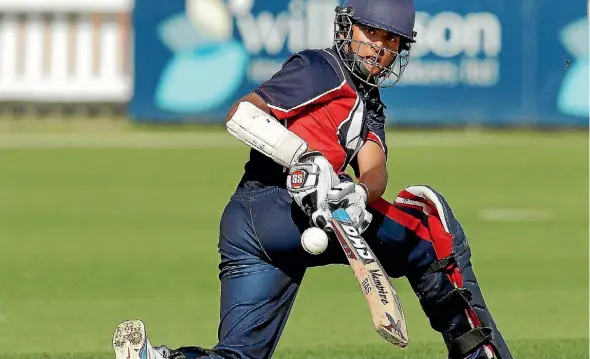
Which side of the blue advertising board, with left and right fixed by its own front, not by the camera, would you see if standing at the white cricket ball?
front

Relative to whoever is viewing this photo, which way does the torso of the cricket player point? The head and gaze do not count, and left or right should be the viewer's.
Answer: facing the viewer and to the right of the viewer

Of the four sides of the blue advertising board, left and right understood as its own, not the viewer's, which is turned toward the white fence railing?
right

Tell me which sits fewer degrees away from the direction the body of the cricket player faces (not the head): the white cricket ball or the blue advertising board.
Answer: the white cricket ball

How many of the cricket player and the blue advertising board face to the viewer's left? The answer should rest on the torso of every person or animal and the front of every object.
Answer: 0

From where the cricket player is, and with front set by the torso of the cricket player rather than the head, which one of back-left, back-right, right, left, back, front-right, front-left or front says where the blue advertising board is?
back-left

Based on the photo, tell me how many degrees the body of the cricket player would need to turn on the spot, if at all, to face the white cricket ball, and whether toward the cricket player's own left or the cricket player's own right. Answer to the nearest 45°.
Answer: approximately 45° to the cricket player's own right

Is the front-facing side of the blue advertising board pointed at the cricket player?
yes

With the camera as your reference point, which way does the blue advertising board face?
facing the viewer
